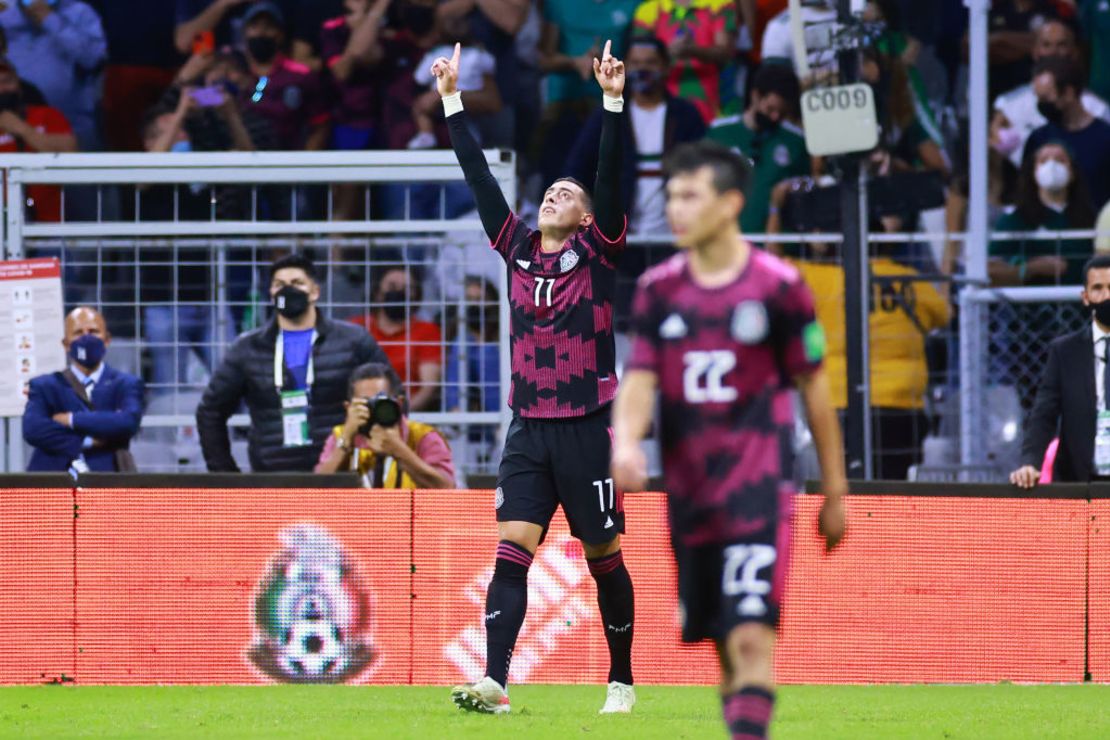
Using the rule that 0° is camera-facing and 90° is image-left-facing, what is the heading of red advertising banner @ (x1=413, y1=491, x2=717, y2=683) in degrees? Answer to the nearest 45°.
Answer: approximately 0°

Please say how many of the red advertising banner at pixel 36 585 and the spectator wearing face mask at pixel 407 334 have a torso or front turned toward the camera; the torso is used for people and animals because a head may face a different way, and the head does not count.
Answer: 2

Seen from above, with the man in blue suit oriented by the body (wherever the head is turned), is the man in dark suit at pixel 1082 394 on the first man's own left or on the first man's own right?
on the first man's own left
